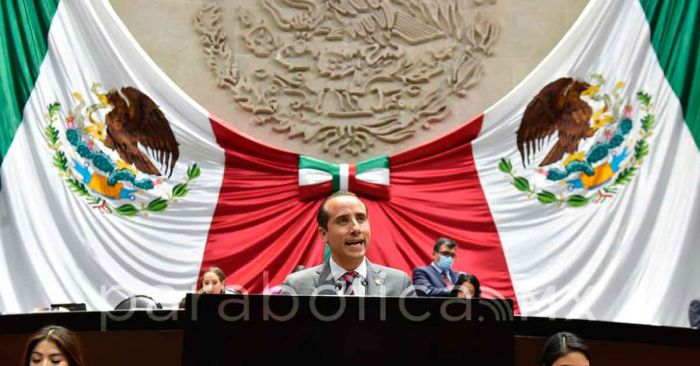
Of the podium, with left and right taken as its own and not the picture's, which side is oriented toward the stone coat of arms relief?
back

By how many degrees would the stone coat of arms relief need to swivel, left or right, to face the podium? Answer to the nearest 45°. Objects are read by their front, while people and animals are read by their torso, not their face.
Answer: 0° — it already faces it

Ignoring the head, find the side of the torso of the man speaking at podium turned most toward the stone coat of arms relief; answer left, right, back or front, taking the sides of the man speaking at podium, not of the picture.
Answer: back

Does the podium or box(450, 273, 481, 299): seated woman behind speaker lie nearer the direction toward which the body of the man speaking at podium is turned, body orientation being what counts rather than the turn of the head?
the podium

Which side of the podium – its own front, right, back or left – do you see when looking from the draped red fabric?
back

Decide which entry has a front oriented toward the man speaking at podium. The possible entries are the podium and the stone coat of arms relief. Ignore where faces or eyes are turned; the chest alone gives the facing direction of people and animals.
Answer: the stone coat of arms relief

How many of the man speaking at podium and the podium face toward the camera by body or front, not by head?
2

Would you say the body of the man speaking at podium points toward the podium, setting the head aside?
yes

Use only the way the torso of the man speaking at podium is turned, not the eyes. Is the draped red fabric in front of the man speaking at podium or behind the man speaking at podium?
behind

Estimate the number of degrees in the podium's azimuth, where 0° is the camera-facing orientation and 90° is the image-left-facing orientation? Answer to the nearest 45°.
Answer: approximately 0°

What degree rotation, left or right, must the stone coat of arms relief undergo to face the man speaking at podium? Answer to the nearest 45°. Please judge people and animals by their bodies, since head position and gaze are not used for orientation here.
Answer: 0° — it already faces them

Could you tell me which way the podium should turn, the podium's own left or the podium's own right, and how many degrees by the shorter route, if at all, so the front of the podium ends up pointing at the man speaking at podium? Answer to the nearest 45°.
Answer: approximately 180°
